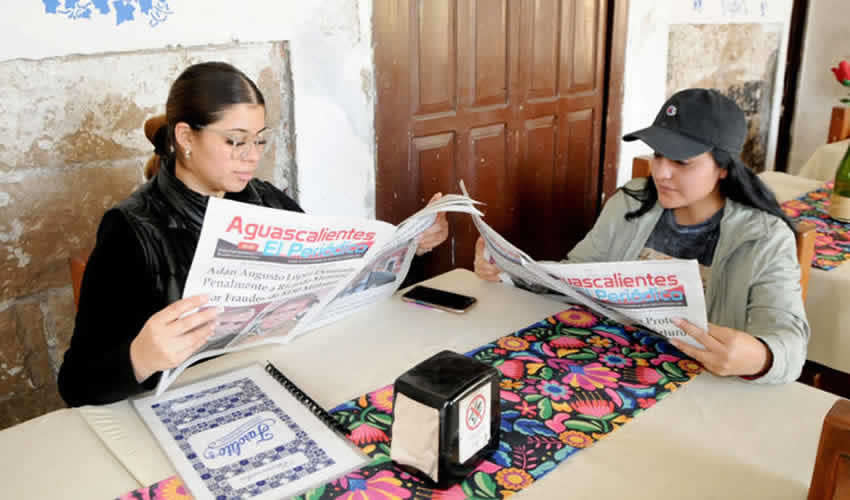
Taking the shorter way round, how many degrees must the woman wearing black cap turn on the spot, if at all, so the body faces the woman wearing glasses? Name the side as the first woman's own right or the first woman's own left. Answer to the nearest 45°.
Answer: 0° — they already face them

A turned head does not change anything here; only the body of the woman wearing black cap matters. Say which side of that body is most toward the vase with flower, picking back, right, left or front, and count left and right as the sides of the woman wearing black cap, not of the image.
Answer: back

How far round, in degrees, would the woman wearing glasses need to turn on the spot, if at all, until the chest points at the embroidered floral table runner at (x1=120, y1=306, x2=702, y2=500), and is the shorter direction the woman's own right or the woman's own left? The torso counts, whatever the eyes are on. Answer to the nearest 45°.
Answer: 0° — they already face it

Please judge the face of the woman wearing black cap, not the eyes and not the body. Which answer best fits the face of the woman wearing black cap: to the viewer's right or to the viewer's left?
to the viewer's left

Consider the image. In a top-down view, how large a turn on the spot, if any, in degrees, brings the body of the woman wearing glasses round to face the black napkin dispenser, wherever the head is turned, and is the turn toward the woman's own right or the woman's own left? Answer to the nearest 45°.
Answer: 0° — they already face it

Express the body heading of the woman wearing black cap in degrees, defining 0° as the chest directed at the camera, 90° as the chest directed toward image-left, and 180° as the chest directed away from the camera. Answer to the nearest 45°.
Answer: approximately 45°
